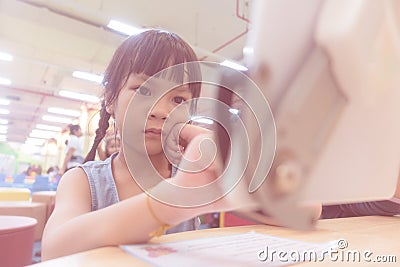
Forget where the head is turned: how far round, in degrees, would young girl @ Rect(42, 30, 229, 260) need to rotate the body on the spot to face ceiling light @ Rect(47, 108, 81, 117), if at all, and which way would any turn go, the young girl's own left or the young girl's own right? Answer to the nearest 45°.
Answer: approximately 135° to the young girl's own left

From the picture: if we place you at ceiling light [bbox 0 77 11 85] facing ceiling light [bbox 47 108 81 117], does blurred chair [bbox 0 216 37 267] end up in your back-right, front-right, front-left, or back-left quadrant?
back-right

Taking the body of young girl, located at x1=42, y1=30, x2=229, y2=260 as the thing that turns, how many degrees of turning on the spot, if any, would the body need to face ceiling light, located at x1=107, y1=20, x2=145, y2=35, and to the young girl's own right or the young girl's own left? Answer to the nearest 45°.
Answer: approximately 135° to the young girl's own left

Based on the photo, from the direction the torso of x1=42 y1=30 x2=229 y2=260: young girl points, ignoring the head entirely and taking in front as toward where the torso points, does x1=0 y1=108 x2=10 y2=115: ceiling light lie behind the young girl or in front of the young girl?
behind

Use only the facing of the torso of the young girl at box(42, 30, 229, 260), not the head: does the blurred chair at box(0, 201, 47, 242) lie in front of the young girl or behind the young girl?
behind

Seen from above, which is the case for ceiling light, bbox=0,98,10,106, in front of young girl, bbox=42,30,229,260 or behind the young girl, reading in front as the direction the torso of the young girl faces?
behind

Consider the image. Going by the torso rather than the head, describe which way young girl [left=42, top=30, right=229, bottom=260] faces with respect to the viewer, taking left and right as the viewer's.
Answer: facing the viewer and to the right of the viewer
